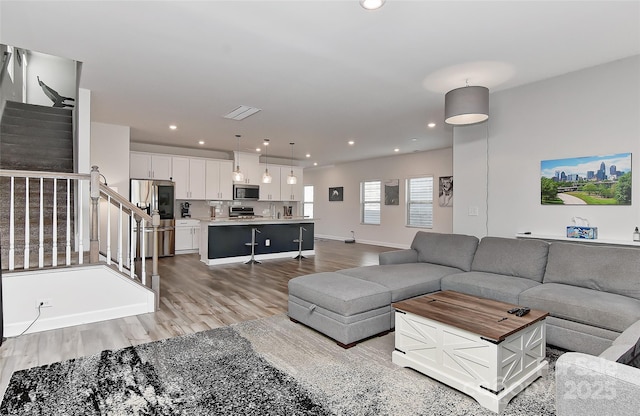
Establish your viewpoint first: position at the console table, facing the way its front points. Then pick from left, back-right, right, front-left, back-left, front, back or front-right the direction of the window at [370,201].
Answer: right

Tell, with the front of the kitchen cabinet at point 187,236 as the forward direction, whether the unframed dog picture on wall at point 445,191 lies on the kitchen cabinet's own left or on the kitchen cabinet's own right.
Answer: on the kitchen cabinet's own left

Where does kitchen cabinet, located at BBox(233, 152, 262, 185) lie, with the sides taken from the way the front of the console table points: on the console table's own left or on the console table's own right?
on the console table's own right

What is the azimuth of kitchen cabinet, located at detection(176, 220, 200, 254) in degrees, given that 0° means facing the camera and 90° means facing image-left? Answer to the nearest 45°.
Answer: approximately 0°

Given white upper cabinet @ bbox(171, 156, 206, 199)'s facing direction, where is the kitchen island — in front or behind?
in front

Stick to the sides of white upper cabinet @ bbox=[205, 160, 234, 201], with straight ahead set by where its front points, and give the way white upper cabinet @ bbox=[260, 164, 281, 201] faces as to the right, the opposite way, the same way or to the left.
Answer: the same way

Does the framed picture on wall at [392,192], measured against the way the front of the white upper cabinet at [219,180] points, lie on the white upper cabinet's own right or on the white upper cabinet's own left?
on the white upper cabinet's own left

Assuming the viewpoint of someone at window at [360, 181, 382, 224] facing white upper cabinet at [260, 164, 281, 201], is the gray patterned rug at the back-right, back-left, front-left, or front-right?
front-left

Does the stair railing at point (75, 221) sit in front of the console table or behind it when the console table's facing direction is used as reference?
in front

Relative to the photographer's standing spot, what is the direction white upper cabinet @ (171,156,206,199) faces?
facing the viewer

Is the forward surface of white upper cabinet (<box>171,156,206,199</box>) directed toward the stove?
no

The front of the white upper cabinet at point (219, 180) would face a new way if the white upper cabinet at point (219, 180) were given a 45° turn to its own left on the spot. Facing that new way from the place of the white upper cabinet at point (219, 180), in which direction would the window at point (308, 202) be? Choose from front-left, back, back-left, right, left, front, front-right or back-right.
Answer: left

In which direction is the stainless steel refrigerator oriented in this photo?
toward the camera

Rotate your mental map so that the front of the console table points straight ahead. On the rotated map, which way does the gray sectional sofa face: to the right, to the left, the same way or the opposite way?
the same way

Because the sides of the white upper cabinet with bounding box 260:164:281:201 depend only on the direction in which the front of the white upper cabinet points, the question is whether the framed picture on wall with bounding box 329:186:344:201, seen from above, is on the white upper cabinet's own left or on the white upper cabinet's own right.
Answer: on the white upper cabinet's own left

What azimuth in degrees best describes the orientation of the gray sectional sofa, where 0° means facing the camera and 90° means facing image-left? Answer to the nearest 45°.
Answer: approximately 45°
